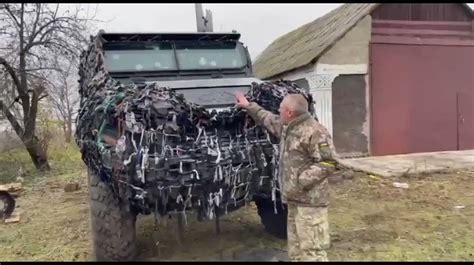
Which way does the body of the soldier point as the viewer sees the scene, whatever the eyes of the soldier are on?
to the viewer's left

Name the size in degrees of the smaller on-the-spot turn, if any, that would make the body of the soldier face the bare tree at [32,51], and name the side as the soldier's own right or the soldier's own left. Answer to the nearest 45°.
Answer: approximately 45° to the soldier's own right

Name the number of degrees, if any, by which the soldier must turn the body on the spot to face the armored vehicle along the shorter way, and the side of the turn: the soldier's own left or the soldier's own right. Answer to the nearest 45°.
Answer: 0° — they already face it

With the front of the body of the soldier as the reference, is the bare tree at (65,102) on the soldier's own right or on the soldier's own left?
on the soldier's own right

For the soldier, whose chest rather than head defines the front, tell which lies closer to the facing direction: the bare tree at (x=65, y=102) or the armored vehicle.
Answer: the armored vehicle

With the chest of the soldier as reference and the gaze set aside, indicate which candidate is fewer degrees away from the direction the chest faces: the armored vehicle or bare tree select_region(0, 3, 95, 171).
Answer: the armored vehicle
